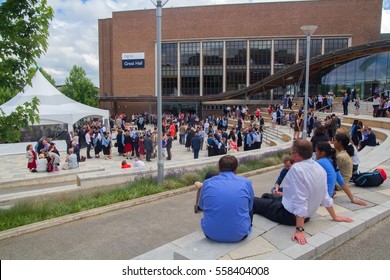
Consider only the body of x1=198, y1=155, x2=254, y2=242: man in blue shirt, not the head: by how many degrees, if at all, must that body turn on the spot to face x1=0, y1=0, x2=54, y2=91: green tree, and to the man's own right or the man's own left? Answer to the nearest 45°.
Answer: approximately 45° to the man's own left

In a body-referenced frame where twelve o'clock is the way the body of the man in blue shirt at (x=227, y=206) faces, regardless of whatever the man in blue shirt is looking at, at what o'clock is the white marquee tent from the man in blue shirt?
The white marquee tent is roughly at 11 o'clock from the man in blue shirt.

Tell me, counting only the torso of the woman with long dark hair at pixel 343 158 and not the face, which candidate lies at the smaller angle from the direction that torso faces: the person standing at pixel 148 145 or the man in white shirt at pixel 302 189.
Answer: the person standing

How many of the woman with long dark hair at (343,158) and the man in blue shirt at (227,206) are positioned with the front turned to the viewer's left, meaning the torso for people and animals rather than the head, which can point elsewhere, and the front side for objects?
1

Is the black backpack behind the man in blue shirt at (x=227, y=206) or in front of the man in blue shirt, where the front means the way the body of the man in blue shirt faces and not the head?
in front

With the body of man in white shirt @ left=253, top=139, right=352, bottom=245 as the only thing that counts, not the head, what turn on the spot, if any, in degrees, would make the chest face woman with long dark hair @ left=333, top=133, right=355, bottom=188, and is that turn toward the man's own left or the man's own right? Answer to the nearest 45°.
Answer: approximately 45° to the man's own right

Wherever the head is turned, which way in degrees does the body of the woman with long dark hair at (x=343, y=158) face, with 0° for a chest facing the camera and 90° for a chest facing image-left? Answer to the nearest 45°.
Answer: approximately 90°

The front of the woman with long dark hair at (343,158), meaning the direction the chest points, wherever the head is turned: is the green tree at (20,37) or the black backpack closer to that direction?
the green tree

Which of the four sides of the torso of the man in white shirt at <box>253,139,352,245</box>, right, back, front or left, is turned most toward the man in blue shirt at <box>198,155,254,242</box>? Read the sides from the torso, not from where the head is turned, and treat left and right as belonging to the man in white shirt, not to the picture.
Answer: left

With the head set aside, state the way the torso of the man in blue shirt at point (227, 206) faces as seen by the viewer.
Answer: away from the camera

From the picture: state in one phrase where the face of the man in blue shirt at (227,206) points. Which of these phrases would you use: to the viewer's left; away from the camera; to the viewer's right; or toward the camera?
away from the camera

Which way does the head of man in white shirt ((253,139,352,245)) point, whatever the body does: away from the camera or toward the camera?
away from the camera

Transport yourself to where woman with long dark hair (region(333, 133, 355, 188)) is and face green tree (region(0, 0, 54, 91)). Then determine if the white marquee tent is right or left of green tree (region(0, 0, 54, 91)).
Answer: right

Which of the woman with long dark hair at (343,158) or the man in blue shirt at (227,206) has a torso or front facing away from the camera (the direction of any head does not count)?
the man in blue shirt
